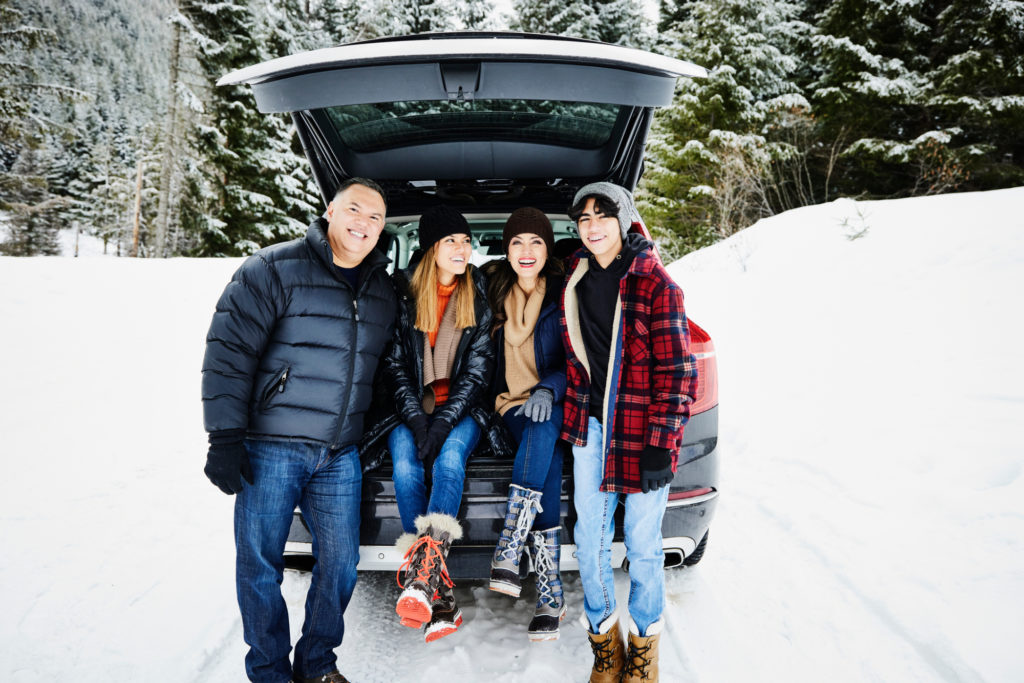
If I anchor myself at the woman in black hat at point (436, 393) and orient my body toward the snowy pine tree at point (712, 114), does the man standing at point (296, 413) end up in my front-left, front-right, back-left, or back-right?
back-left

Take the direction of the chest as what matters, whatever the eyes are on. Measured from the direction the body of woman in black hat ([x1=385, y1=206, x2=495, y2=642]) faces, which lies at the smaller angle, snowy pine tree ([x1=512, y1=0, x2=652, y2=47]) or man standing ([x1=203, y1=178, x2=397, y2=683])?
the man standing

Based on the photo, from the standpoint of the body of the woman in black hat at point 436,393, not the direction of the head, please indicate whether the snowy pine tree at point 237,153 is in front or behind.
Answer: behind

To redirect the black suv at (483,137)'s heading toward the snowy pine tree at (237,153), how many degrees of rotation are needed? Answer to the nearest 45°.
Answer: approximately 45° to its left

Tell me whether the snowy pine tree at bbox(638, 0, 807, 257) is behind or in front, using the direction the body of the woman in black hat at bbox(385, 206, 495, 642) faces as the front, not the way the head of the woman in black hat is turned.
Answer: behind

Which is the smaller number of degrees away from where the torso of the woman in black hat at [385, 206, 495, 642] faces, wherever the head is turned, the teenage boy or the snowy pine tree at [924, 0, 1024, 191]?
the teenage boy

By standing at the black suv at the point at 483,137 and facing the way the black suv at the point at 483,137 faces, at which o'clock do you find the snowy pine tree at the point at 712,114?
The snowy pine tree is roughly at 1 o'clock from the black suv.

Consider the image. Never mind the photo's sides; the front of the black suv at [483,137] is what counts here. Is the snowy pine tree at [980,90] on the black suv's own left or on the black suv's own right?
on the black suv's own right

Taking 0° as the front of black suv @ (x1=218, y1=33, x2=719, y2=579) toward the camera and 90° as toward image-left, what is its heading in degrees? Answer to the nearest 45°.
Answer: approximately 180°

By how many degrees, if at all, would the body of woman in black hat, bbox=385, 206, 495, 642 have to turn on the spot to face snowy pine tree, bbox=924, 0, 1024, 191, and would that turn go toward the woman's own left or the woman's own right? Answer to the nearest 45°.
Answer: approximately 135° to the woman's own left

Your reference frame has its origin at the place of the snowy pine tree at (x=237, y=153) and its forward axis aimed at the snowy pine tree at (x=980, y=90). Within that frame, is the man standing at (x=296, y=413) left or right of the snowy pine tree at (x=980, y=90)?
right

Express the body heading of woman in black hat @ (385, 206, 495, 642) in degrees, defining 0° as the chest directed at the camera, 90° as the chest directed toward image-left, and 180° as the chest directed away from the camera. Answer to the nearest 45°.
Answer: approximately 0°

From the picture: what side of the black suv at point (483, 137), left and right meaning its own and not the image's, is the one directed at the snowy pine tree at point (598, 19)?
front
